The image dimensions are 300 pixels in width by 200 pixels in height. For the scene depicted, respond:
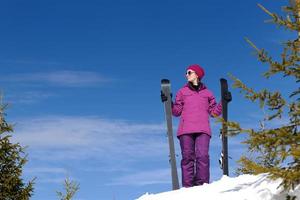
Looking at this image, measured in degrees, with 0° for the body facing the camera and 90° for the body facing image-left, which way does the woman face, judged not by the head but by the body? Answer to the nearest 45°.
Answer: approximately 0°

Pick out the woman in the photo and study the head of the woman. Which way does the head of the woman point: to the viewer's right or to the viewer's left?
to the viewer's left
